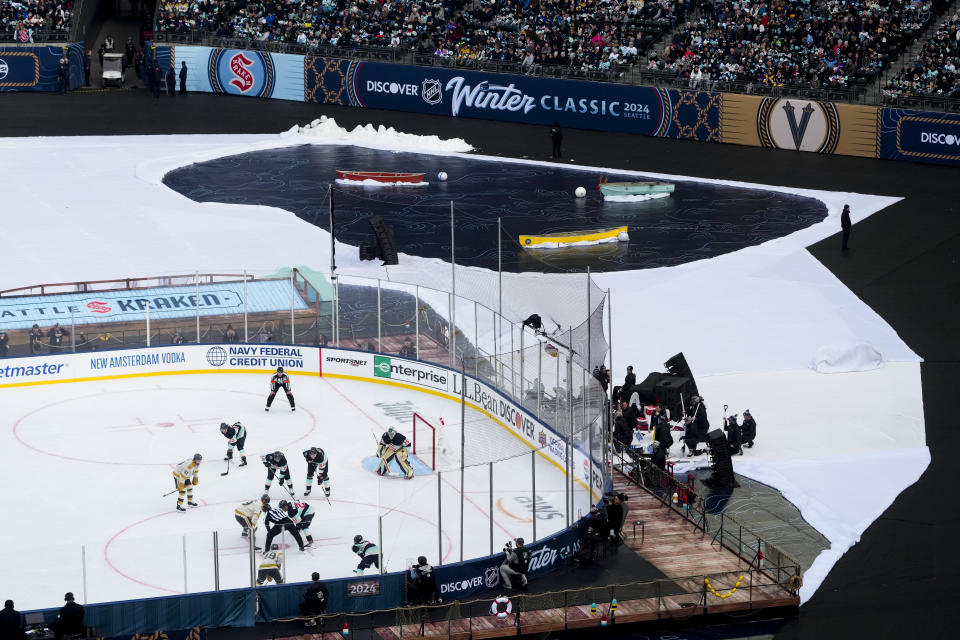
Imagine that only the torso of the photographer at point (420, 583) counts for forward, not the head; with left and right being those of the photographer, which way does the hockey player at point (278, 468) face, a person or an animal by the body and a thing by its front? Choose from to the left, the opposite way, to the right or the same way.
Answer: the opposite way

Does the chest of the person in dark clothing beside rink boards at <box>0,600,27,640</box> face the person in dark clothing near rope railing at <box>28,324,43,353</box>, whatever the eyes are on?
yes

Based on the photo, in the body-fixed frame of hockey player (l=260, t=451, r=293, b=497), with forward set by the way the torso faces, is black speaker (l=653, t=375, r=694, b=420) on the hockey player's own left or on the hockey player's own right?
on the hockey player's own left

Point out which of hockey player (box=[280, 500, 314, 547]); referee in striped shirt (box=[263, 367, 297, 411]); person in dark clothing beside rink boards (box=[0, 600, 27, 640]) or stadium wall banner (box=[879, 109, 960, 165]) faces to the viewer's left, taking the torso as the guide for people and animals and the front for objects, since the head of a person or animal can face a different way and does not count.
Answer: the hockey player

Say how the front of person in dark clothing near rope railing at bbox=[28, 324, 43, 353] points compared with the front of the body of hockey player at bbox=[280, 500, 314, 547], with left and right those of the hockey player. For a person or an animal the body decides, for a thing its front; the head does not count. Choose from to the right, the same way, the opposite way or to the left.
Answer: to the left

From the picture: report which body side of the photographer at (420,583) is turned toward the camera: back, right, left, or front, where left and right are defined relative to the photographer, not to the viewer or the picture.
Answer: back

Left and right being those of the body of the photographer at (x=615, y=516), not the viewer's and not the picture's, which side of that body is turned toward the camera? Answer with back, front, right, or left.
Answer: left

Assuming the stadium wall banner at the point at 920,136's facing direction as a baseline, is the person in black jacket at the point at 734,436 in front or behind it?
in front

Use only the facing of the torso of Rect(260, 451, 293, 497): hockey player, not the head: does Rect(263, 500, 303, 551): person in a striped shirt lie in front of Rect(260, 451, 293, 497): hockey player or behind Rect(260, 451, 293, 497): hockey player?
in front

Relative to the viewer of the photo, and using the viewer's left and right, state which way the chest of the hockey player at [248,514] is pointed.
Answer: facing to the right of the viewer

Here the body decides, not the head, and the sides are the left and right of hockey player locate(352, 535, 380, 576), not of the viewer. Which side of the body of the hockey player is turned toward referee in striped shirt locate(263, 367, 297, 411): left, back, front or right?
right

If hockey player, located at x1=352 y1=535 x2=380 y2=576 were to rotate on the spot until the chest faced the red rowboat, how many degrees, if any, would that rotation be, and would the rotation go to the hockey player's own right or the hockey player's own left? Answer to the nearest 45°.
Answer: approximately 90° to the hockey player's own right

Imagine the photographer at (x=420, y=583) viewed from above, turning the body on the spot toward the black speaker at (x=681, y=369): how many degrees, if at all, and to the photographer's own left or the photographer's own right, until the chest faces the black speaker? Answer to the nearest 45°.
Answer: approximately 45° to the photographer's own right

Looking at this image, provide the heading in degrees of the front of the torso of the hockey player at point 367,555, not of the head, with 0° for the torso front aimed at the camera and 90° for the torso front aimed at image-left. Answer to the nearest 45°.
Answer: approximately 90°

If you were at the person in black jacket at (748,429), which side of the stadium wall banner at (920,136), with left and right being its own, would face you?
front

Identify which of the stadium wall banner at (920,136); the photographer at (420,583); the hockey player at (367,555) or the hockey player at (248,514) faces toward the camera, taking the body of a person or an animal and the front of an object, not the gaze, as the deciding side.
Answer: the stadium wall banner
